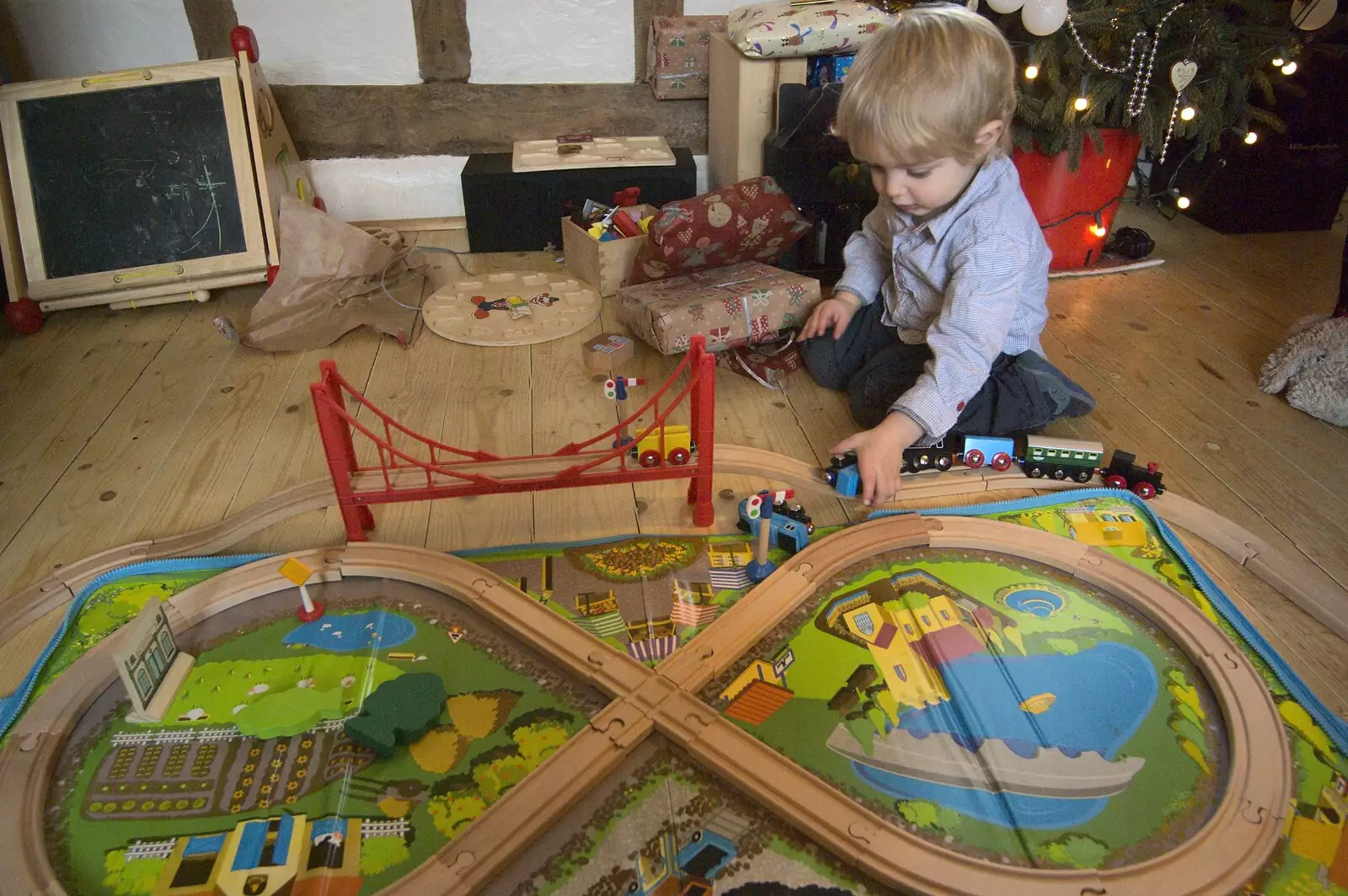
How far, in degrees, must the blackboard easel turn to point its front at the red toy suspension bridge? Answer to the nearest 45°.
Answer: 0° — it already faces it

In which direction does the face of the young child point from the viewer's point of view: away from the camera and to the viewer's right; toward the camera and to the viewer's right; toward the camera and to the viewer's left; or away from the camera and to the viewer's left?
toward the camera and to the viewer's left

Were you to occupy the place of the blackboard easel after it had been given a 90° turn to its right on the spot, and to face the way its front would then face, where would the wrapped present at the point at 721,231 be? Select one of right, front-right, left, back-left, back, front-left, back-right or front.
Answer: back-left

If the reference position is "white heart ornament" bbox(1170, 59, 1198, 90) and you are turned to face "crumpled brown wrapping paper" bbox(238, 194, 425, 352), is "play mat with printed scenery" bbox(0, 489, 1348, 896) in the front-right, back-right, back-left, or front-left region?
front-left

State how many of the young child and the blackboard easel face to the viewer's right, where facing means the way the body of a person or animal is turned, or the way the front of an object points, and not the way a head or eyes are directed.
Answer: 0

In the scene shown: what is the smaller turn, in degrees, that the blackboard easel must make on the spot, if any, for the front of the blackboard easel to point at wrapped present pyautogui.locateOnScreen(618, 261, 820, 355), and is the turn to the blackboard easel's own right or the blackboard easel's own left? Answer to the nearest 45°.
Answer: approximately 45° to the blackboard easel's own left

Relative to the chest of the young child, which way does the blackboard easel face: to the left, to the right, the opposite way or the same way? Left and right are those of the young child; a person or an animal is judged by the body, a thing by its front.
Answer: to the left

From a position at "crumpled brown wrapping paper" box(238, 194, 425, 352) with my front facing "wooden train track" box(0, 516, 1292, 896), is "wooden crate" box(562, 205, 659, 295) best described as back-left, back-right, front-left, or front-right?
front-left

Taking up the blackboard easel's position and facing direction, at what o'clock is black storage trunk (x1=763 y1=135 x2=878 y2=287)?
The black storage trunk is roughly at 10 o'clock from the blackboard easel.

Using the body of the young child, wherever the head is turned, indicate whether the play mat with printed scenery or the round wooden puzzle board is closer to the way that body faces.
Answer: the play mat with printed scenery

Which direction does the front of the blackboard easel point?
toward the camera

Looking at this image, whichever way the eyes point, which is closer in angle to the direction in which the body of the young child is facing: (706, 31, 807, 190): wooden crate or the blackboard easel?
the blackboard easel
